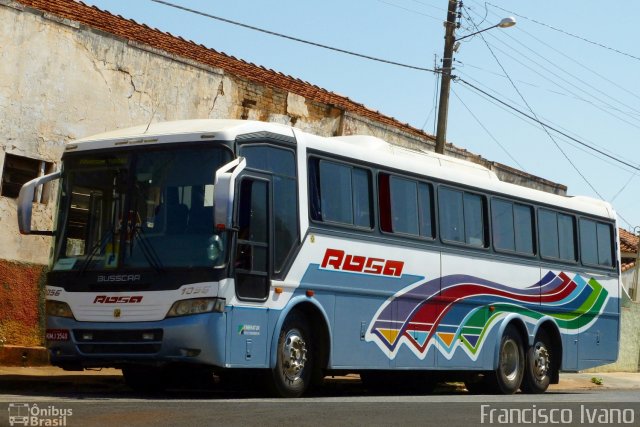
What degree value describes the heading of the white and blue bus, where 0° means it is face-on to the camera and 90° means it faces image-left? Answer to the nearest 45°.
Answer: approximately 45°

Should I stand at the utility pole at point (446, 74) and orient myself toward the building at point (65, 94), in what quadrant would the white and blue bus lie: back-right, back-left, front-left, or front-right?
front-left

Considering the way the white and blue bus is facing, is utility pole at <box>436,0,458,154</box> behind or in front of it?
behind

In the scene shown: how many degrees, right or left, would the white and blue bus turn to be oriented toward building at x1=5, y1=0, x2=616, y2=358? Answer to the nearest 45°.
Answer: approximately 90° to its right

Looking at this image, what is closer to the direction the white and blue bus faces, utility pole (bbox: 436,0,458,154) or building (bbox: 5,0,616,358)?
the building
